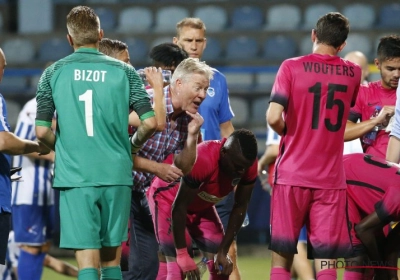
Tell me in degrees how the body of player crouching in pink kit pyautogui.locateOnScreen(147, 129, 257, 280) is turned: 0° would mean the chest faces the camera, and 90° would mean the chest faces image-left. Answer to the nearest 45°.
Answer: approximately 315°
